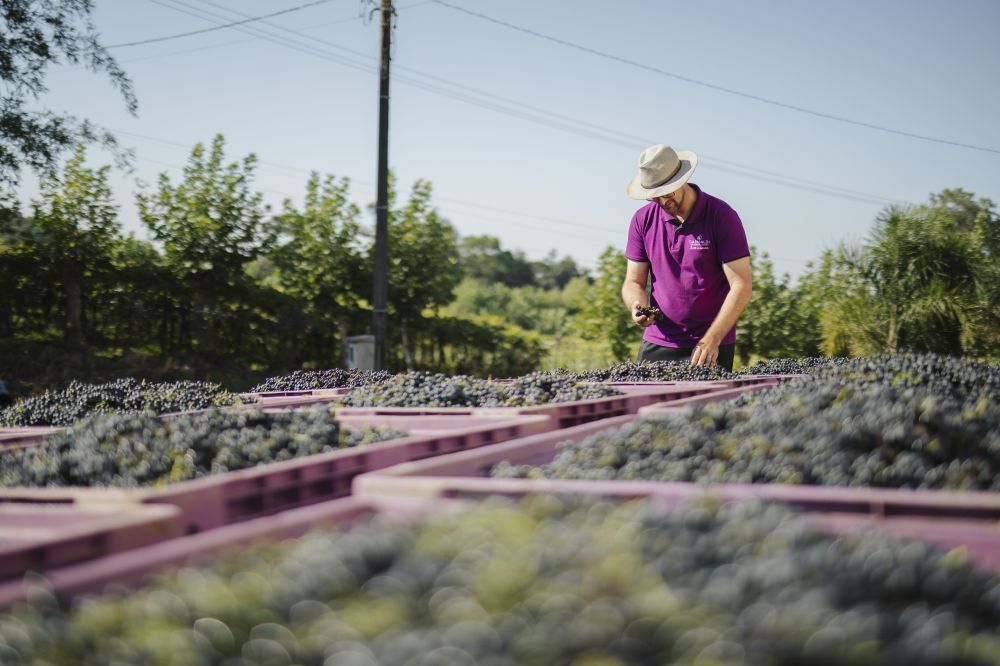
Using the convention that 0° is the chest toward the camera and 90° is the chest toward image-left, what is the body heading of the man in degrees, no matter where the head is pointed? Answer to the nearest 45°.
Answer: approximately 45°

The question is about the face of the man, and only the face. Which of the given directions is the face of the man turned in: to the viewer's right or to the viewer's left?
to the viewer's left

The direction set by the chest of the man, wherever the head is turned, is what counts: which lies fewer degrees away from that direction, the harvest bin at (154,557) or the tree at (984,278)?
the harvest bin

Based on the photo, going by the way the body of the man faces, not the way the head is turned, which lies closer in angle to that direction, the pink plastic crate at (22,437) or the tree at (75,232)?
the pink plastic crate

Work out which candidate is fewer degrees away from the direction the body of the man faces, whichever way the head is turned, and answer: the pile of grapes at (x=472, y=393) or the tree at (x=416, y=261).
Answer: the pile of grapes
